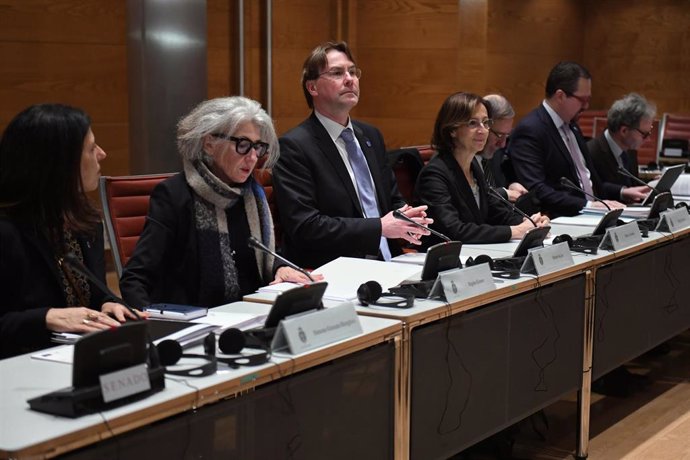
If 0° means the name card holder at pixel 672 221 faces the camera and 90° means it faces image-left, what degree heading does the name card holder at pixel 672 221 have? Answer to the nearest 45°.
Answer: approximately 315°

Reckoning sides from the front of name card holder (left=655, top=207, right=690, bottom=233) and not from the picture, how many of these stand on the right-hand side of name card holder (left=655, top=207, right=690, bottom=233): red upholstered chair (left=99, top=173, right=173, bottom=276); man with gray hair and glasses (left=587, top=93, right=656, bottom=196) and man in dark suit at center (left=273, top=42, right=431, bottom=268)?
2

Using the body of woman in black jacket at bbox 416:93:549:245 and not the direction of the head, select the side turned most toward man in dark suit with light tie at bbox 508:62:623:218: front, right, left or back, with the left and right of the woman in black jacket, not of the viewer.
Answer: left

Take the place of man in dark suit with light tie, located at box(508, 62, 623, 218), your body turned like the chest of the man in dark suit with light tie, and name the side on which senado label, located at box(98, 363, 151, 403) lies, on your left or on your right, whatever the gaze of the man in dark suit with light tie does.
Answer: on your right

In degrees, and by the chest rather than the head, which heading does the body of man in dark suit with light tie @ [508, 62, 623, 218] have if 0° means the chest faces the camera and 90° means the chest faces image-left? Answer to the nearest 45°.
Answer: approximately 315°

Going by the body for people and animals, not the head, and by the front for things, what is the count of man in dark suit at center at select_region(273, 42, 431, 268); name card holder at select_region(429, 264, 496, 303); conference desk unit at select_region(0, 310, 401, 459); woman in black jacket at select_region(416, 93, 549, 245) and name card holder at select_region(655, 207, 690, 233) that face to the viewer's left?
0

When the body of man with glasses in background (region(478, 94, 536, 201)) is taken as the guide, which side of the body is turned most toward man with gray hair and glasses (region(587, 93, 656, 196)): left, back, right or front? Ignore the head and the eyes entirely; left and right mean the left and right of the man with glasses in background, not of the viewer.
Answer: left

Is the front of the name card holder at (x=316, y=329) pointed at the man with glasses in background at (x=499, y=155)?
no

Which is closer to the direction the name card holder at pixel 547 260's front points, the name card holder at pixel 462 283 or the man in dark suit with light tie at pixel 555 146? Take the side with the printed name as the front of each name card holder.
the name card holder

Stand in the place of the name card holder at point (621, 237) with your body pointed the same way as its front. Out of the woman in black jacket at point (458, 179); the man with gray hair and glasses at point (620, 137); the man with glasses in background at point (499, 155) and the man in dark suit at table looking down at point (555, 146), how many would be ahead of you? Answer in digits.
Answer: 0

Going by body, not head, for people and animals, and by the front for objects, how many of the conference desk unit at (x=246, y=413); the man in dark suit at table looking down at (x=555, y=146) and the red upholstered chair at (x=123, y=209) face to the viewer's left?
0

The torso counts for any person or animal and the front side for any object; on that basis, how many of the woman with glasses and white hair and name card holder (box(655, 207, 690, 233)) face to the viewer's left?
0

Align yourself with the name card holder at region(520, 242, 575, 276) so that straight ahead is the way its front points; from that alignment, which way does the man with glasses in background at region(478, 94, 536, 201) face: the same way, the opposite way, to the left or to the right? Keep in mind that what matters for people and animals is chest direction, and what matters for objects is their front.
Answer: the same way

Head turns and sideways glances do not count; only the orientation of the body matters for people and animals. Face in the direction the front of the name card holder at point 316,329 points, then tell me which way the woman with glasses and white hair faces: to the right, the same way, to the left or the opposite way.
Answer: the same way

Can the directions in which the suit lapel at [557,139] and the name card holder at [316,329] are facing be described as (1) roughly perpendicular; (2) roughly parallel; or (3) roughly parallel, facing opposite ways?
roughly parallel

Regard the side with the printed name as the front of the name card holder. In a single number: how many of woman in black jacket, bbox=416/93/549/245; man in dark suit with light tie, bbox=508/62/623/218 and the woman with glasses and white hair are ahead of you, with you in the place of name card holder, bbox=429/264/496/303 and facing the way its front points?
0

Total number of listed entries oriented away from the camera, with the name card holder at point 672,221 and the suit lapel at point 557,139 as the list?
0
